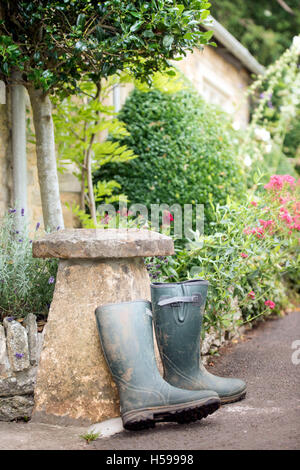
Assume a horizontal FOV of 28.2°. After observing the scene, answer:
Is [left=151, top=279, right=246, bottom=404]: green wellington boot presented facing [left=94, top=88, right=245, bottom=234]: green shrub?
no

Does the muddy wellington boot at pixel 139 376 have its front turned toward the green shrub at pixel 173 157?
no

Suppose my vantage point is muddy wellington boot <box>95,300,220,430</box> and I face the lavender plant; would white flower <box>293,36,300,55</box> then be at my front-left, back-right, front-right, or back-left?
front-right

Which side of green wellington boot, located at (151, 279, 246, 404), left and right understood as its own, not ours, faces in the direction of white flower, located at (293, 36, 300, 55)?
left

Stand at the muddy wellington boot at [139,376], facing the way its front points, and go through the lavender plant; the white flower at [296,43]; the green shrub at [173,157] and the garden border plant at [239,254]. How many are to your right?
0

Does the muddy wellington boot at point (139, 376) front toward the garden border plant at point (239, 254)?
no

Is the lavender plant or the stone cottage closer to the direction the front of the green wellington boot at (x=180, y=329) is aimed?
the stone cottage

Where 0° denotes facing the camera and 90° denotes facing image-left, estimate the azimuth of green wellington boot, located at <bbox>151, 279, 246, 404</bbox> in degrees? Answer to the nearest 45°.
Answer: approximately 270°

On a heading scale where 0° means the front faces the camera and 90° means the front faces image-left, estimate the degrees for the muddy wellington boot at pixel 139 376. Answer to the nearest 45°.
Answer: approximately 270°

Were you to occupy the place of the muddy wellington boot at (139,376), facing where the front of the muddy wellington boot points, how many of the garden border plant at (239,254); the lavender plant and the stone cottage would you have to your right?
0

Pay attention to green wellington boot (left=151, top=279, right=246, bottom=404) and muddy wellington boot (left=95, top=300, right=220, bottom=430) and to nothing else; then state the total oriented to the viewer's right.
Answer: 2

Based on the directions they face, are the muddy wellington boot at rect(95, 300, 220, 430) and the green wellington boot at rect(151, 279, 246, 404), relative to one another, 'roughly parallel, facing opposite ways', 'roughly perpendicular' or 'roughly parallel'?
roughly parallel

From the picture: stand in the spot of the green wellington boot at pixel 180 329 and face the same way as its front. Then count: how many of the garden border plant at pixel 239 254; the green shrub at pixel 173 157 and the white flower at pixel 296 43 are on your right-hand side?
0

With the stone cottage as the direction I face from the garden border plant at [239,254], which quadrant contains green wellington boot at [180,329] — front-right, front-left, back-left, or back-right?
back-left

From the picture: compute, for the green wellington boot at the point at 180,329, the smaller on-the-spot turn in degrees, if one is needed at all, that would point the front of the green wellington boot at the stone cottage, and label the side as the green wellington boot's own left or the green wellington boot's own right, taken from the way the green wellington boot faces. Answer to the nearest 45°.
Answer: approximately 90° to the green wellington boot's own left

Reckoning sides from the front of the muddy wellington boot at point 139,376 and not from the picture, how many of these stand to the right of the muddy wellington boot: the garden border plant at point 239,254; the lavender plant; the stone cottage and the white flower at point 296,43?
0
